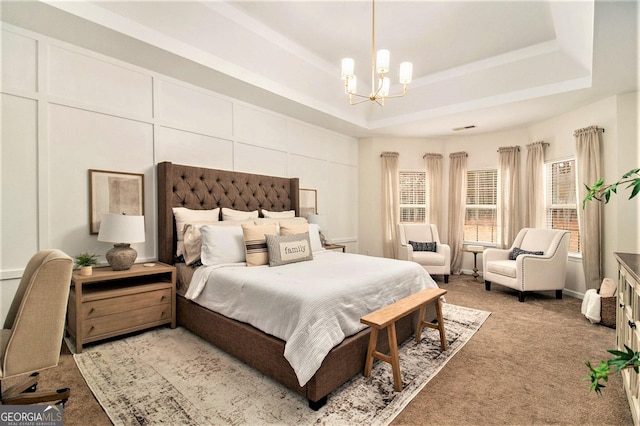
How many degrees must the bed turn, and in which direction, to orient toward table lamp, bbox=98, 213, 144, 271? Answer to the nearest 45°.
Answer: approximately 135° to its right

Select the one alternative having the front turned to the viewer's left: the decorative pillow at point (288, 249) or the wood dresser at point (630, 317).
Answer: the wood dresser

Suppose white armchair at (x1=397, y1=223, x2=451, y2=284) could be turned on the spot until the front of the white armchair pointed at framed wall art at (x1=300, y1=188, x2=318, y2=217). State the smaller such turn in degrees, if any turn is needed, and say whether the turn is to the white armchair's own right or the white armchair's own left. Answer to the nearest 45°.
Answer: approximately 90° to the white armchair's own right

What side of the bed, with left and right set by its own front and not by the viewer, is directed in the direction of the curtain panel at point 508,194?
left

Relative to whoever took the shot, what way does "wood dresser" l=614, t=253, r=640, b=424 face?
facing to the left of the viewer

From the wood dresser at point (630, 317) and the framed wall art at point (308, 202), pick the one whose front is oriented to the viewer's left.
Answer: the wood dresser

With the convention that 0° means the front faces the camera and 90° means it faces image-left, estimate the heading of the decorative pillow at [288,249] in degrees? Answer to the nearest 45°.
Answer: approximately 315°

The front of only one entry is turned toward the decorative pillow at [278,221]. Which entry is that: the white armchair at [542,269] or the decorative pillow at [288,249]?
the white armchair
